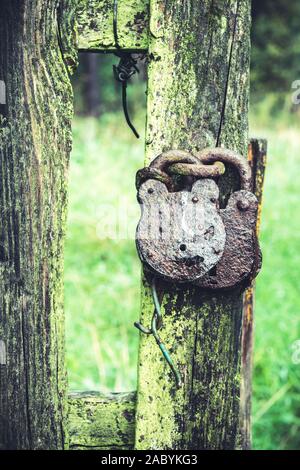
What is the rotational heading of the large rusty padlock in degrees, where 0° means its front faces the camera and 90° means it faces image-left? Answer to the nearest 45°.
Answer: approximately 0°
